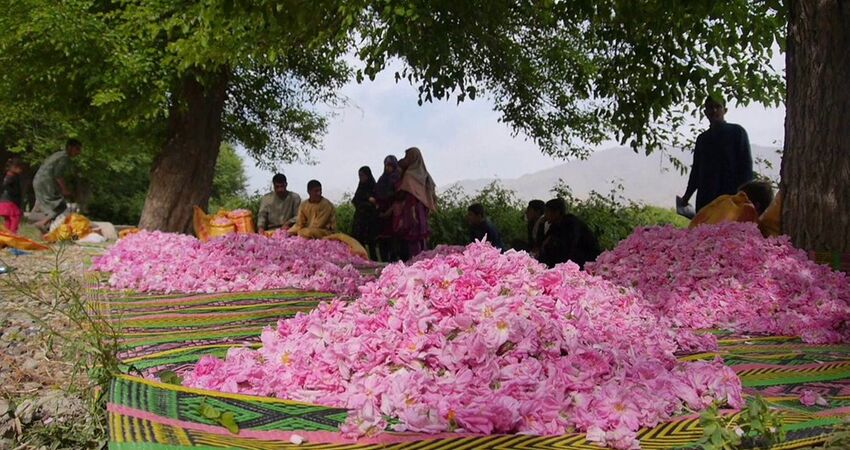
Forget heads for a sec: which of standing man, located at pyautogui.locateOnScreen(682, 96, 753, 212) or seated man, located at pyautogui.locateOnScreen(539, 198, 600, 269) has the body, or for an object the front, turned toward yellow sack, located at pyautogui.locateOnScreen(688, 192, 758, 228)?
the standing man

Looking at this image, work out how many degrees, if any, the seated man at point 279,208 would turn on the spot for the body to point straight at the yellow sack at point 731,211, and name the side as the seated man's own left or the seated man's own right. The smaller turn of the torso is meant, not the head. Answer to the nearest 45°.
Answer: approximately 45° to the seated man's own left

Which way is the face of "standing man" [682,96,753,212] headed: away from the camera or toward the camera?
toward the camera

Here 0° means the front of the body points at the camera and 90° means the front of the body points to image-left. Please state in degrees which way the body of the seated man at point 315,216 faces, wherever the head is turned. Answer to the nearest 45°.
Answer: approximately 0°

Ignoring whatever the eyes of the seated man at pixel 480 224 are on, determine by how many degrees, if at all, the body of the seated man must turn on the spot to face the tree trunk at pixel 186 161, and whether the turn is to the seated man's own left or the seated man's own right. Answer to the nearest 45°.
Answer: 0° — they already face it

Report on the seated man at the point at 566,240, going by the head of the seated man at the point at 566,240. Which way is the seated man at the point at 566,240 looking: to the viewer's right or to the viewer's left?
to the viewer's left

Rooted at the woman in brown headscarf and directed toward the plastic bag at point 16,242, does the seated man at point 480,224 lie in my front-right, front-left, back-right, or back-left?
back-left

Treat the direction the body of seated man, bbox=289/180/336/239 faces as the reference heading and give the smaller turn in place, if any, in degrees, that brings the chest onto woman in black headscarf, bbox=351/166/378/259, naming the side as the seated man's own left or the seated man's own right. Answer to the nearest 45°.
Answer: approximately 135° to the seated man's own left

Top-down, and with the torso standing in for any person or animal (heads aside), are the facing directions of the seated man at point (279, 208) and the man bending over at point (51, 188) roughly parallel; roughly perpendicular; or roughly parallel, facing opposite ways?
roughly perpendicular

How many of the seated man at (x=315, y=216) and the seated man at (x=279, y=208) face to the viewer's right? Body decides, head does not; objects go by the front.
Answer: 0
